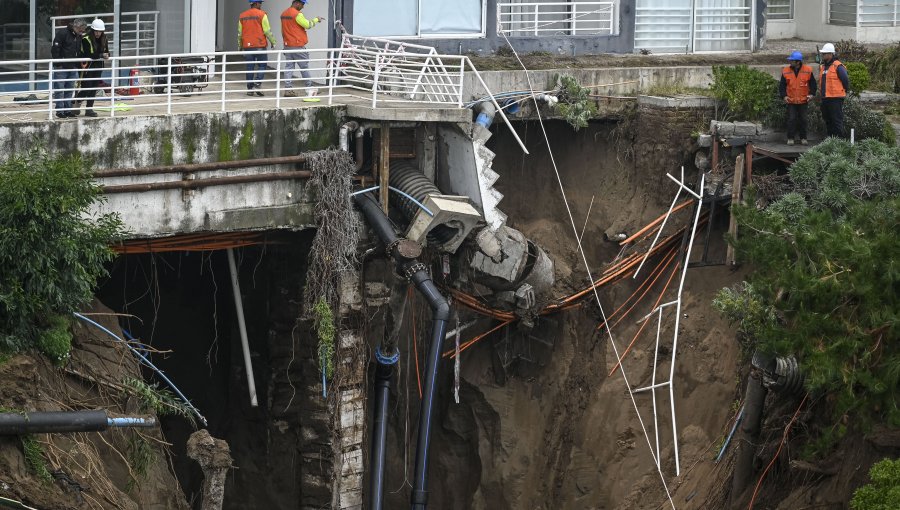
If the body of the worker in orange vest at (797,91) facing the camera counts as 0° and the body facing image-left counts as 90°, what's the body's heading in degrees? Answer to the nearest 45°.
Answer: approximately 0°

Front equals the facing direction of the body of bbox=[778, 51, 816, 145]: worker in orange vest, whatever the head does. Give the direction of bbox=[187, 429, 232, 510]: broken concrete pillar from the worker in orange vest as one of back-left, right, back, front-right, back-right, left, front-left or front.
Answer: front-right

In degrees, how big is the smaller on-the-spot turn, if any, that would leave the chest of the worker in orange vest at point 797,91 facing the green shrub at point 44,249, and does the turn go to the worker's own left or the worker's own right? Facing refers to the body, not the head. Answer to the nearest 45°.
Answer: approximately 45° to the worker's own right

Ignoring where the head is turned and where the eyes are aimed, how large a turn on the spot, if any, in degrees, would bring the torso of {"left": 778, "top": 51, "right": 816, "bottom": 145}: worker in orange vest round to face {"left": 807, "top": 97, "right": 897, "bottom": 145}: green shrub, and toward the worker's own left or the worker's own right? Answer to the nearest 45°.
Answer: approximately 90° to the worker's own left

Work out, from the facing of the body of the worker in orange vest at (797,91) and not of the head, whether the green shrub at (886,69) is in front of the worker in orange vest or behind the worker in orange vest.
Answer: behind

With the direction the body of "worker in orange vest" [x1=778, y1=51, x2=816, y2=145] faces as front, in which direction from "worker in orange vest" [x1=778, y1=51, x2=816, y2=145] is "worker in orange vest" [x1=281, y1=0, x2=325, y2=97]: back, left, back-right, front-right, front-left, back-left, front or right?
right

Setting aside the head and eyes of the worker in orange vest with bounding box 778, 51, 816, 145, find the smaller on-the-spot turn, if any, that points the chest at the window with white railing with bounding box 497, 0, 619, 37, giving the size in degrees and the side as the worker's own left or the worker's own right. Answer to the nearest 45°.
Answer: approximately 135° to the worker's own right

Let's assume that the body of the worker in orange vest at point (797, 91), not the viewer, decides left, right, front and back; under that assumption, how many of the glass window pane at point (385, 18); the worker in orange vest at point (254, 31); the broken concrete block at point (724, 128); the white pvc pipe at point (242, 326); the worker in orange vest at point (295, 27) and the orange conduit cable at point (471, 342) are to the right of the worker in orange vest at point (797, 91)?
6

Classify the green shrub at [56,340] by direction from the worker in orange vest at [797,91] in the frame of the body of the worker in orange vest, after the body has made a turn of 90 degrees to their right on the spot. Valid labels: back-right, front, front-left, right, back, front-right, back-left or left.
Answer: front-left
